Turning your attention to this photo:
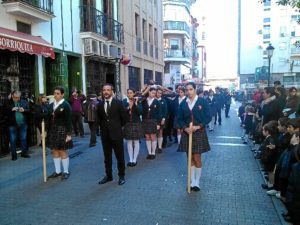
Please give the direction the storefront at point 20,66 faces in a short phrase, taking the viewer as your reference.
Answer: facing the viewer and to the right of the viewer

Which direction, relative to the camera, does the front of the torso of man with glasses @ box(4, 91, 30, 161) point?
toward the camera

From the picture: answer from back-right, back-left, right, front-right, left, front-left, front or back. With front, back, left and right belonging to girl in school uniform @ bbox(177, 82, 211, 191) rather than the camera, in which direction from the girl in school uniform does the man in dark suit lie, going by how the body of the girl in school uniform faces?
right

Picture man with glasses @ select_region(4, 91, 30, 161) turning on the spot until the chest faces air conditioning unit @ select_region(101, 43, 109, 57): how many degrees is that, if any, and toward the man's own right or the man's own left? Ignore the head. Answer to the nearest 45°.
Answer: approximately 135° to the man's own left

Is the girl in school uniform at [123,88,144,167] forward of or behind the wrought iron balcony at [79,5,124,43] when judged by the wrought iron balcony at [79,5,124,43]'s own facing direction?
forward

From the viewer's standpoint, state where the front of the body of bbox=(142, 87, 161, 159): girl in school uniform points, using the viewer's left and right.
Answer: facing the viewer

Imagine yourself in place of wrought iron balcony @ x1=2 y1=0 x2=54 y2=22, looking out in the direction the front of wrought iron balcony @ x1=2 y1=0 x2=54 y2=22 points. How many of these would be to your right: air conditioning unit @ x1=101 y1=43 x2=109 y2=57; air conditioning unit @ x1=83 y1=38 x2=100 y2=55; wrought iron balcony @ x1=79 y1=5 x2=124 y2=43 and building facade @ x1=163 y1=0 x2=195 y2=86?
0

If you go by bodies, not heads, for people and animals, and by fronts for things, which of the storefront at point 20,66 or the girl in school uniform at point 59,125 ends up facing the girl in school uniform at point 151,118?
the storefront

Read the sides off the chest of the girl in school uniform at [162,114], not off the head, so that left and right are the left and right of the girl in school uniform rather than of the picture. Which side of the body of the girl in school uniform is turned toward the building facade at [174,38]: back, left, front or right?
back

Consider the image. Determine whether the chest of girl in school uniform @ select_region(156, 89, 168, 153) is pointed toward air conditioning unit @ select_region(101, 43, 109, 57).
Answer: no

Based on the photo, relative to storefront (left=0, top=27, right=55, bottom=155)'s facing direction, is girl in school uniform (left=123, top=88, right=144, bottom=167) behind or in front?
in front

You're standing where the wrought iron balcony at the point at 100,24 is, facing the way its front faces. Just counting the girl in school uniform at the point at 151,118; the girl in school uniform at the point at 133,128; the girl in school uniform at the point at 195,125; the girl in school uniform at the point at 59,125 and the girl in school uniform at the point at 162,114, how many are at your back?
0

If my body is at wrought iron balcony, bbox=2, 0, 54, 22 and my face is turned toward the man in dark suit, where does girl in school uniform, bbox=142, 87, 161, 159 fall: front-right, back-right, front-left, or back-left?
front-left

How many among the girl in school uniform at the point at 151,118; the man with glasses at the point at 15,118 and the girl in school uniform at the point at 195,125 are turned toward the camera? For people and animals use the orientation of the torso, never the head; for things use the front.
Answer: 3

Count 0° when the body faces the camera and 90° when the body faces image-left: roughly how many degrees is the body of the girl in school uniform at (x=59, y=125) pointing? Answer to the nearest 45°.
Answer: approximately 45°

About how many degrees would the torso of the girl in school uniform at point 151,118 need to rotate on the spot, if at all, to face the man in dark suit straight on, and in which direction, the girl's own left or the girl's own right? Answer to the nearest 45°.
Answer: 0° — they already face them

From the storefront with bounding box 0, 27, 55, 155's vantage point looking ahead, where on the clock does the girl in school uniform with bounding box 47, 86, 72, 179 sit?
The girl in school uniform is roughly at 1 o'clock from the storefront.

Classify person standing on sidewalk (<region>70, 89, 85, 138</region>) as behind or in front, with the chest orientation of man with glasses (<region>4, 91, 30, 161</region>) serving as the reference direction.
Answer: behind

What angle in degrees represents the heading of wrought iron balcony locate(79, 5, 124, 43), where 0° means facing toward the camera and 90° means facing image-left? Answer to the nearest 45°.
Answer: approximately 315°

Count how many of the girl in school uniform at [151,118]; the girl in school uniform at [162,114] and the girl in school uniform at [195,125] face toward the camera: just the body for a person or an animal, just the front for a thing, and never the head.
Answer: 3

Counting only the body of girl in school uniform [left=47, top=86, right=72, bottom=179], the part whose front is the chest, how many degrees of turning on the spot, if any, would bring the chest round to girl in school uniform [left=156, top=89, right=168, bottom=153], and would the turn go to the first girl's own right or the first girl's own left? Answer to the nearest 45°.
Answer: approximately 180°
